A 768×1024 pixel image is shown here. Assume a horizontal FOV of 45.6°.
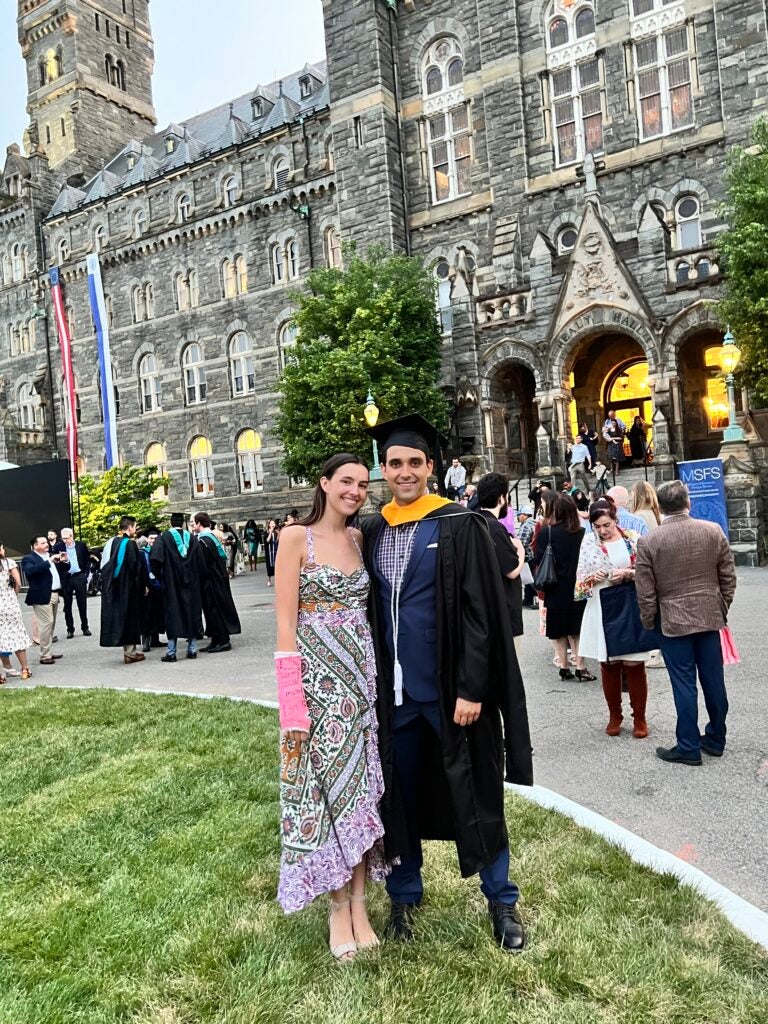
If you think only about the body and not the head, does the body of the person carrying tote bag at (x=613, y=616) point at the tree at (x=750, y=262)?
no

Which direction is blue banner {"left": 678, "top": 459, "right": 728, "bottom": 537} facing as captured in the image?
toward the camera

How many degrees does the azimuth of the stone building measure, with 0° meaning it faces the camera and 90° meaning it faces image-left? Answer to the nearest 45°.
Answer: approximately 45°

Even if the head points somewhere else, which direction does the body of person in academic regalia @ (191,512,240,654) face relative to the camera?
to the viewer's left

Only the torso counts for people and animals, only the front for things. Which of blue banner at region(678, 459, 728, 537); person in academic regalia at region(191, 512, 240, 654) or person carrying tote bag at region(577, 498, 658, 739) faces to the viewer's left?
the person in academic regalia

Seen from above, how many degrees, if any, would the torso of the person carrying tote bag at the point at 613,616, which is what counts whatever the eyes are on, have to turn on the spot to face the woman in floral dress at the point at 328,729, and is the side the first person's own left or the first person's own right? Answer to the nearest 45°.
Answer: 0° — they already face them

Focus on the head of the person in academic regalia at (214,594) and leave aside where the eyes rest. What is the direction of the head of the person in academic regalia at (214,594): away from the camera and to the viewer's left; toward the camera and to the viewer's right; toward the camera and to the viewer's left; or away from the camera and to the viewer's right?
away from the camera and to the viewer's left

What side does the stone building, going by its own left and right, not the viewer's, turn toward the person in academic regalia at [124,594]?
front

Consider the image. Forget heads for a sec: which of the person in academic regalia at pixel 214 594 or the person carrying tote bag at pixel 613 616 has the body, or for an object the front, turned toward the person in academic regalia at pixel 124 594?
the person in academic regalia at pixel 214 594

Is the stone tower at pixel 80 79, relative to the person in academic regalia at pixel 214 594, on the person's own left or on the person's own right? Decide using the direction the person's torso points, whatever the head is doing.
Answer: on the person's own right

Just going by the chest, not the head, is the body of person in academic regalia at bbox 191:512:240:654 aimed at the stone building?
no

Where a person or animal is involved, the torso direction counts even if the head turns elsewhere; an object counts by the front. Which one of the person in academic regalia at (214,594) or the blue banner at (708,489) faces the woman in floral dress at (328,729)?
the blue banner

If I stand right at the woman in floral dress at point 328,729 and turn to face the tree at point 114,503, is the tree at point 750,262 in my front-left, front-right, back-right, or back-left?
front-right

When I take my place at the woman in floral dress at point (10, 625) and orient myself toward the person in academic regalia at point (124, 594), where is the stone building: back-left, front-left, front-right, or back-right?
front-left

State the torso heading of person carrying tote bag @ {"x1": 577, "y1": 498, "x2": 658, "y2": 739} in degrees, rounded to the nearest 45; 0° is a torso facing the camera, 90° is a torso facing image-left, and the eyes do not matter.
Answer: approximately 0°
